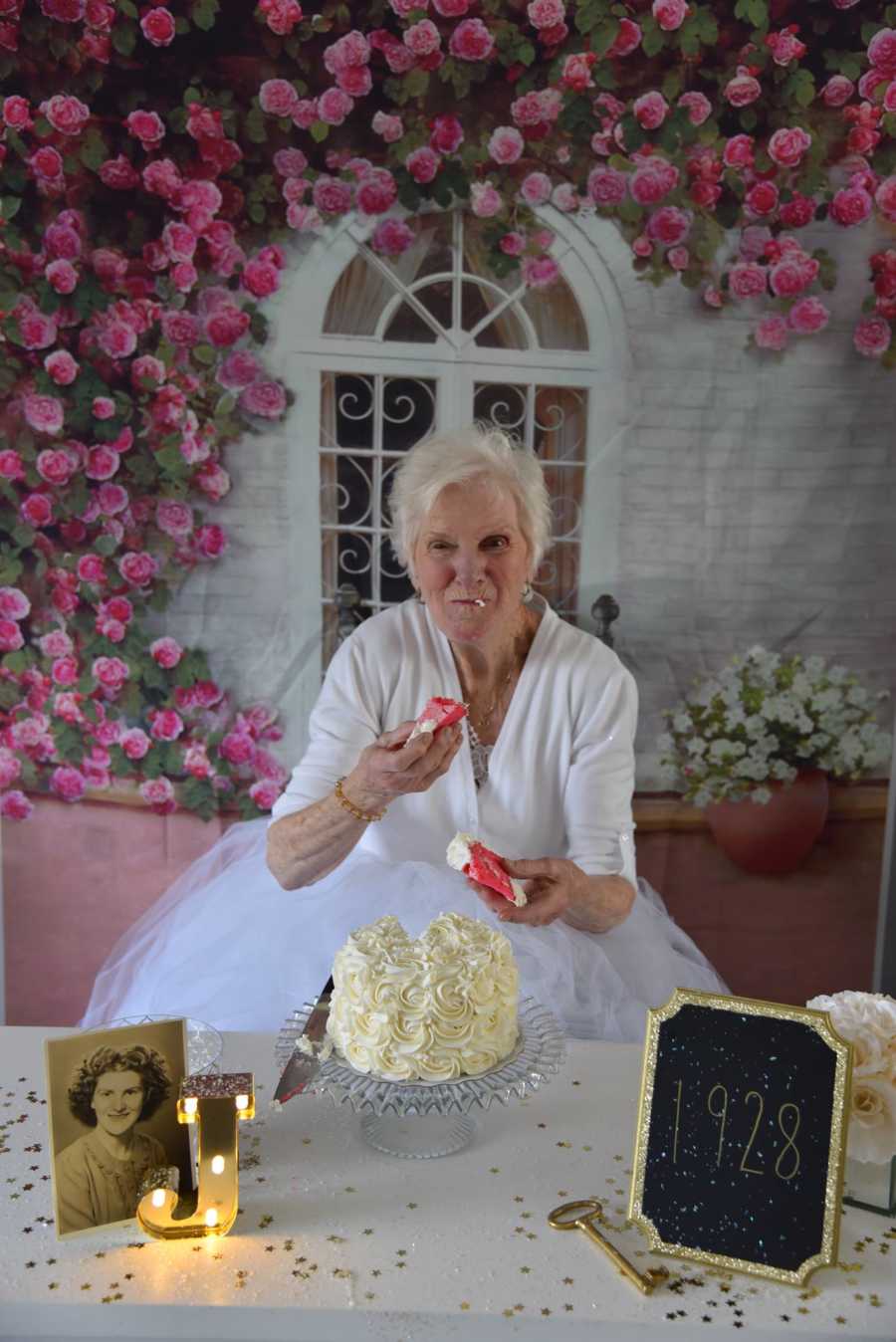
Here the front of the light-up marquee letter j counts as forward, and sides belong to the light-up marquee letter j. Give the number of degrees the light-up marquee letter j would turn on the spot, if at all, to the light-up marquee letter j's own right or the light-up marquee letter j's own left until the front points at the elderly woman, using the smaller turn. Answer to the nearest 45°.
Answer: approximately 135° to the light-up marquee letter j's own left

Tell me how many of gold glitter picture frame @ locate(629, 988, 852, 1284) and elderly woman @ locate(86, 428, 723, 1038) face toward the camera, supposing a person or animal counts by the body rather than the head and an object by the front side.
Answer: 2

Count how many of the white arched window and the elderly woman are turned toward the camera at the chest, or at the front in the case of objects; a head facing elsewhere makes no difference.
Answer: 2
